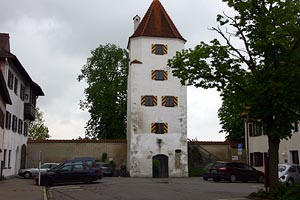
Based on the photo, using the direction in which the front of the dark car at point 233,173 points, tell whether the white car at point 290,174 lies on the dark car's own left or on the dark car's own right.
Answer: on the dark car's own right

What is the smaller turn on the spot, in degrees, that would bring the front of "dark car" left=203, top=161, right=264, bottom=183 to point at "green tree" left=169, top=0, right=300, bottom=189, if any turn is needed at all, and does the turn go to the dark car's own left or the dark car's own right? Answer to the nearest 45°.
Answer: approximately 135° to the dark car's own right
